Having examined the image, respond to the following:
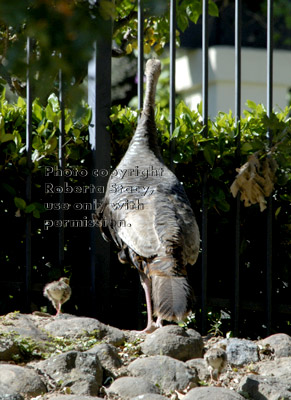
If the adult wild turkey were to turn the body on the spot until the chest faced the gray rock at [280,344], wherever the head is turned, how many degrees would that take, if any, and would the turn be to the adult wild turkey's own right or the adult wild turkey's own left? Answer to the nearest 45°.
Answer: approximately 135° to the adult wild turkey's own right

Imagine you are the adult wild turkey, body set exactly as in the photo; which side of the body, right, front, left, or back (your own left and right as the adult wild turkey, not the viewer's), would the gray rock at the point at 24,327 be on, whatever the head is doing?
left

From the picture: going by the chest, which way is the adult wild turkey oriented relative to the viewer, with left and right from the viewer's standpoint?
facing away from the viewer and to the left of the viewer

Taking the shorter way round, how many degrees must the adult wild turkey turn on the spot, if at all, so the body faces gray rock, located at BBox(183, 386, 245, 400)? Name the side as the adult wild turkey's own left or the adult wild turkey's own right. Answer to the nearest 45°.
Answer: approximately 135° to the adult wild turkey's own left

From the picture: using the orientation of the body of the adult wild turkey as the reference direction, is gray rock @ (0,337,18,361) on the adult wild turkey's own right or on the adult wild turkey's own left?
on the adult wild turkey's own left
